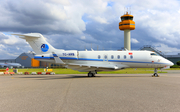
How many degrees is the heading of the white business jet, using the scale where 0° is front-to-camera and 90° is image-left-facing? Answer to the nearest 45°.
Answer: approximately 270°
